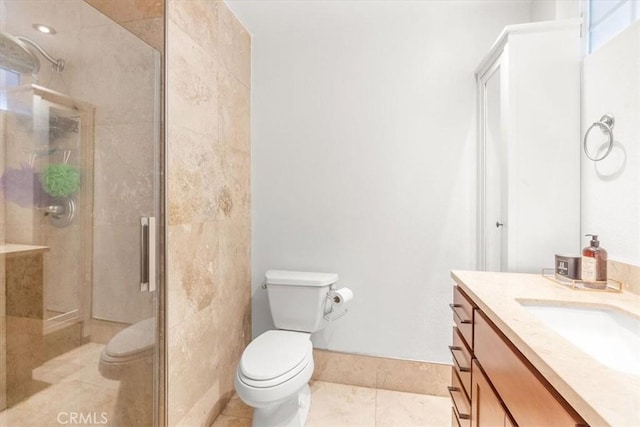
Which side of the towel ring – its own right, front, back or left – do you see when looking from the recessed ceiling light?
front

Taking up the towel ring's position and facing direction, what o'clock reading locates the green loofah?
The green loofah is roughly at 12 o'clock from the towel ring.

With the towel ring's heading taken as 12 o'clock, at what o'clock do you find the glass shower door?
The glass shower door is roughly at 12 o'clock from the towel ring.

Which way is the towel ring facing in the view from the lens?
facing the viewer and to the left of the viewer

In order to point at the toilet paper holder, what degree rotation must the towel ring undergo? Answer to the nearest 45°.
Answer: approximately 45° to its right
